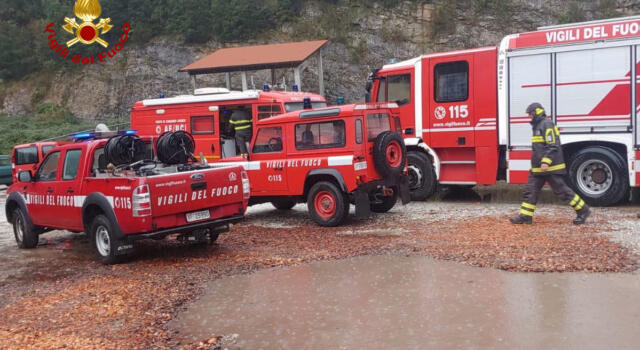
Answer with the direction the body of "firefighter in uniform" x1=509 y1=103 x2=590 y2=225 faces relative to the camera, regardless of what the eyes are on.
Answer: to the viewer's left

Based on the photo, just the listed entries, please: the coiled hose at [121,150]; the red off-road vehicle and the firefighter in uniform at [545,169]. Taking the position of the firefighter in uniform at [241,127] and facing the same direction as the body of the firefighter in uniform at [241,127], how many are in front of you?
0

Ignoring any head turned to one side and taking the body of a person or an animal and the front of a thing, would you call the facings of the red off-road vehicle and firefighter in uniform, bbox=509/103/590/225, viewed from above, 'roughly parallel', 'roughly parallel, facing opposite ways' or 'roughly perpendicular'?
roughly parallel

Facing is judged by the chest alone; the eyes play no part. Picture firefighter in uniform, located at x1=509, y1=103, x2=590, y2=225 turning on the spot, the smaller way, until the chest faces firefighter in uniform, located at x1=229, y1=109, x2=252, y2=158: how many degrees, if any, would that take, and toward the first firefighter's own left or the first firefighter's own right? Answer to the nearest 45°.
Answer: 0° — they already face them

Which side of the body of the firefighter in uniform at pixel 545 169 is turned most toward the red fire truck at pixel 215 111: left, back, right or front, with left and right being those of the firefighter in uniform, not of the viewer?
front

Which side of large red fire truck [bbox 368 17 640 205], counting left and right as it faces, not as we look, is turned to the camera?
left

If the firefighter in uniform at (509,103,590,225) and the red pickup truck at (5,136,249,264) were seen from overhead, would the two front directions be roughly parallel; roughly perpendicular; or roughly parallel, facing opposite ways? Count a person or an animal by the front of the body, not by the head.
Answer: roughly parallel

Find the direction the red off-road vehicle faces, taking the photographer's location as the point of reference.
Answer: facing away from the viewer and to the left of the viewer

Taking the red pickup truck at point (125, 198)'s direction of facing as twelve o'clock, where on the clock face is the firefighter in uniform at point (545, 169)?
The firefighter in uniform is roughly at 5 o'clock from the red pickup truck.

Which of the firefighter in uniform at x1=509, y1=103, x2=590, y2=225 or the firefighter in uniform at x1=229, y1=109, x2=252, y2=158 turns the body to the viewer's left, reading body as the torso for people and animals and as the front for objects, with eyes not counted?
the firefighter in uniform at x1=509, y1=103, x2=590, y2=225

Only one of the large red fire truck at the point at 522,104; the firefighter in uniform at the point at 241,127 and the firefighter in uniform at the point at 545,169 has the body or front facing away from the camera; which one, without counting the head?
the firefighter in uniform at the point at 241,127

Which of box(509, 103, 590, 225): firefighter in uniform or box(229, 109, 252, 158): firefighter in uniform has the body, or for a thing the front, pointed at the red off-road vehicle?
box(509, 103, 590, 225): firefighter in uniform

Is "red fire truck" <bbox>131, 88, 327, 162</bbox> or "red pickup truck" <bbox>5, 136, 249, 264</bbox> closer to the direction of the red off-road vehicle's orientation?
the red fire truck

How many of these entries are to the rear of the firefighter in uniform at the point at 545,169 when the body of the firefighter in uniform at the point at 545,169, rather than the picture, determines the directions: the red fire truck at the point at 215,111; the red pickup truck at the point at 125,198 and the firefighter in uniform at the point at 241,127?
0

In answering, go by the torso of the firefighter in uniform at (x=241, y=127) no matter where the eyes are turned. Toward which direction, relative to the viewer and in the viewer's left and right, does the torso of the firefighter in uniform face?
facing away from the viewer

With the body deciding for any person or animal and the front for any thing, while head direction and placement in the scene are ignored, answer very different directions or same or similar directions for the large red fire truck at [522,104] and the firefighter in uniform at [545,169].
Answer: same or similar directions

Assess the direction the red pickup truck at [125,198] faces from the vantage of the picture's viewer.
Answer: facing away from the viewer and to the left of the viewer
